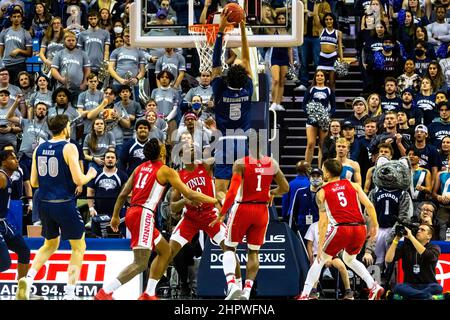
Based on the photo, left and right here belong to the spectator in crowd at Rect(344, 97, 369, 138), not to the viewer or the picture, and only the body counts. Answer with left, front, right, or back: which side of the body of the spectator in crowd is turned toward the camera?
front

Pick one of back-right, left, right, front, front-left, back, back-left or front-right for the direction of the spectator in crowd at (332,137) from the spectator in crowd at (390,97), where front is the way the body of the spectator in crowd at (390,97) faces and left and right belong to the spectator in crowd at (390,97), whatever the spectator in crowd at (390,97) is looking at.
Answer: front-right

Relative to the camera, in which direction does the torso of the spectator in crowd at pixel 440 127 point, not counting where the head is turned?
toward the camera

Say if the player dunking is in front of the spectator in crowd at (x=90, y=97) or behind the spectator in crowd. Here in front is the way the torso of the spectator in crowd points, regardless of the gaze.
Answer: in front

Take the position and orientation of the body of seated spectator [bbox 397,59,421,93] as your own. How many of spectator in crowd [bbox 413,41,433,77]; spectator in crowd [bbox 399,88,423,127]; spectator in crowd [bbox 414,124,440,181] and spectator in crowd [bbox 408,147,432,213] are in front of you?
3

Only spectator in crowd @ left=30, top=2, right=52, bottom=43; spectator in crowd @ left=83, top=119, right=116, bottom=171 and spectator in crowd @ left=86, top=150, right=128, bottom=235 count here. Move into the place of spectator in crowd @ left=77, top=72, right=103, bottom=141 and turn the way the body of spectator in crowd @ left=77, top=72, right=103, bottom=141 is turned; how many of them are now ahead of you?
2

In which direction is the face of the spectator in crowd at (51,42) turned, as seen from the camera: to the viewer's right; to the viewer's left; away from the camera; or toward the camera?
toward the camera

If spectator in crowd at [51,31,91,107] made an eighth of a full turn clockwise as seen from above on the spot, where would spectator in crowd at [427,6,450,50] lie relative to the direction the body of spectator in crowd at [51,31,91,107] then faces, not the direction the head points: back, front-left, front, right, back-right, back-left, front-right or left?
back-left

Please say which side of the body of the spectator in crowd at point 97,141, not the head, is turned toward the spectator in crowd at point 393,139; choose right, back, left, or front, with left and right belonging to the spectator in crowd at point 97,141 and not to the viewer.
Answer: left

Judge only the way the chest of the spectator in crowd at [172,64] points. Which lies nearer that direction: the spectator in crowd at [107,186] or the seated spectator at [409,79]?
the spectator in crowd

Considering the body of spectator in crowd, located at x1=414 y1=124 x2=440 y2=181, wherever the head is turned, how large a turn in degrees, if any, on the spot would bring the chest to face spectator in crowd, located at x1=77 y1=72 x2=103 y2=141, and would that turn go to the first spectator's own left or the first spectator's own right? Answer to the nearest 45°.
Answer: approximately 45° to the first spectator's own right

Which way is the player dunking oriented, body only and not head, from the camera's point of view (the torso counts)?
away from the camera

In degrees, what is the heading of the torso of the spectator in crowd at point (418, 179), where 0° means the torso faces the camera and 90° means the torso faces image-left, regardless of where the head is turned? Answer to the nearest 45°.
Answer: approximately 45°

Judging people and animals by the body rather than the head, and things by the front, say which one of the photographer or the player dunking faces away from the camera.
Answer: the player dunking

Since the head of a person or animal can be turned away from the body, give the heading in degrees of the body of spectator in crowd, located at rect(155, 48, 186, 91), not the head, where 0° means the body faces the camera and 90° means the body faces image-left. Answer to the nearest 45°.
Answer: approximately 0°

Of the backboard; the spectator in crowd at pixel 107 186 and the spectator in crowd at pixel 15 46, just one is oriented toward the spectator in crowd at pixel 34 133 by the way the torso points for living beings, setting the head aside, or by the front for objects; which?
the spectator in crowd at pixel 15 46

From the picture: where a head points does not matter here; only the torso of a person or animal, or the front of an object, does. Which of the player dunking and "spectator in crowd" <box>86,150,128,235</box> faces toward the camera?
the spectator in crowd

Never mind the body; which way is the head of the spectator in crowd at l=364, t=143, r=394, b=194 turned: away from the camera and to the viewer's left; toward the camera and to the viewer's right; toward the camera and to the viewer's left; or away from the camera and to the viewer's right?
toward the camera and to the viewer's left

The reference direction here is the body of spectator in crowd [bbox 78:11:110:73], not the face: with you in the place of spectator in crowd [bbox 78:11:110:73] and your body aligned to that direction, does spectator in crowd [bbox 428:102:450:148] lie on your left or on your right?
on your left
